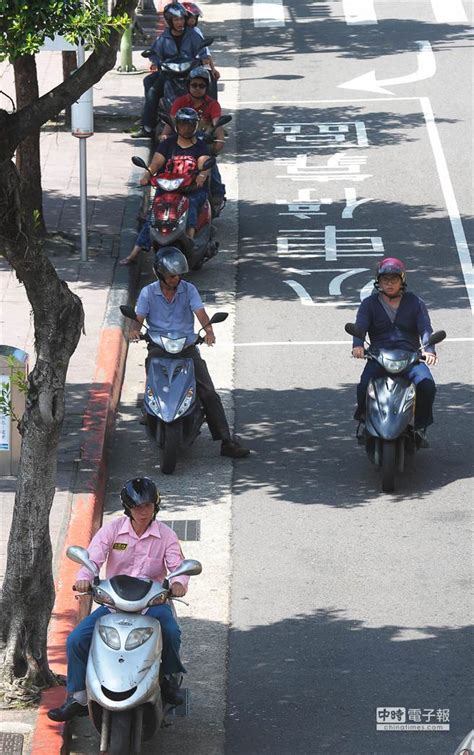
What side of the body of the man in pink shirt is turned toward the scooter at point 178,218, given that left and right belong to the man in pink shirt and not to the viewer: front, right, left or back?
back

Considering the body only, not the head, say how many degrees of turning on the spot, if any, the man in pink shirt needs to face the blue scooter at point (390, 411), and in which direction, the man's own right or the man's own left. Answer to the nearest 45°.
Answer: approximately 135° to the man's own left

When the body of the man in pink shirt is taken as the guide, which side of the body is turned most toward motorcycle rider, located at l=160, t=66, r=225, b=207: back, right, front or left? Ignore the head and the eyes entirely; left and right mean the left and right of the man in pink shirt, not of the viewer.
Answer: back

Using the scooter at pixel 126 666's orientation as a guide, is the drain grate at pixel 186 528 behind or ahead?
behind

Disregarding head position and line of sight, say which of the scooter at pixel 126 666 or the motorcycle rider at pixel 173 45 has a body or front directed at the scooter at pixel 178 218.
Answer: the motorcycle rider

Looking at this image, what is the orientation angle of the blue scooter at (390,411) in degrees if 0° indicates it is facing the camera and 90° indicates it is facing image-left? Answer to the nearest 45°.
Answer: approximately 0°

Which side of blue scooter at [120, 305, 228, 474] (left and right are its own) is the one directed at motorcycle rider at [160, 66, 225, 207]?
back
